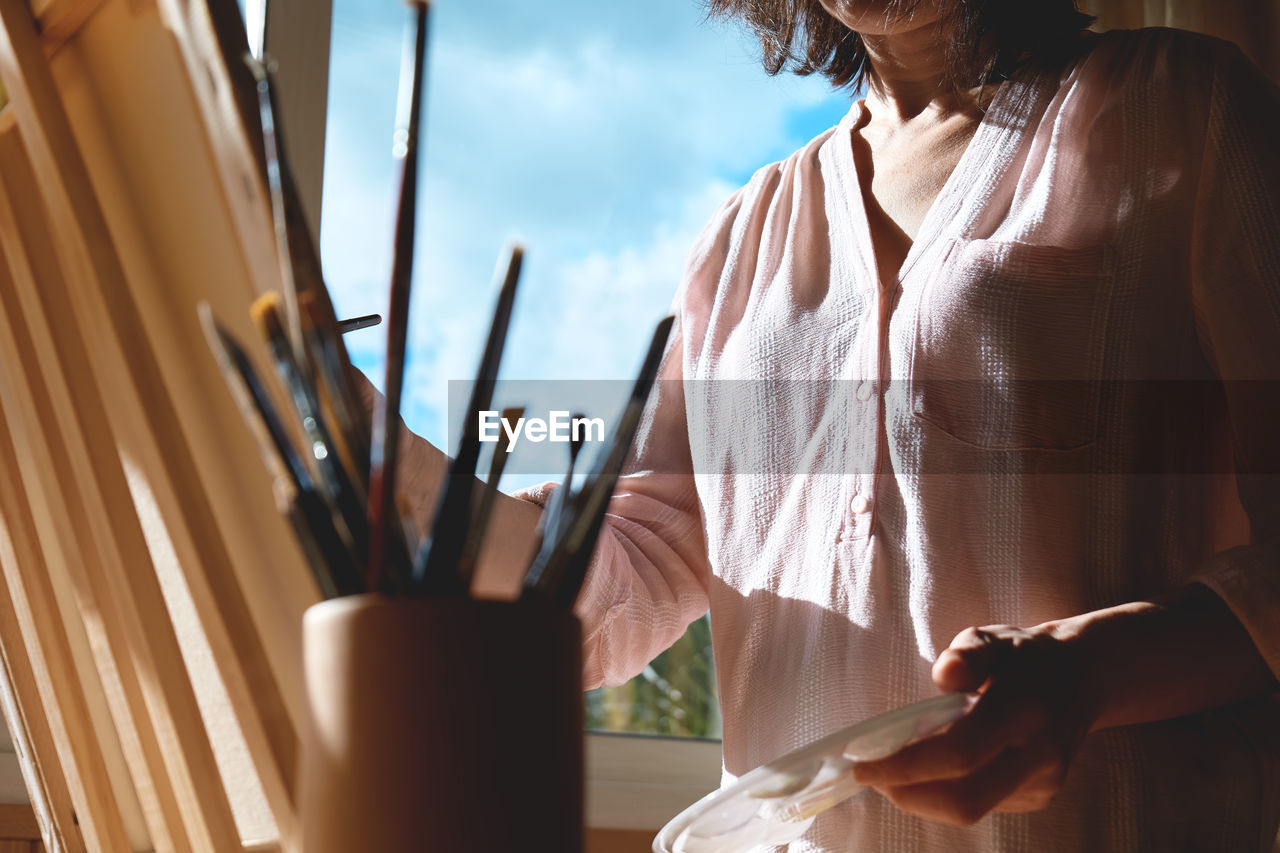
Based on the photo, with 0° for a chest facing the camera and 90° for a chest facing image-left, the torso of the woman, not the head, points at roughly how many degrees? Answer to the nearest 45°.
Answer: approximately 45°
